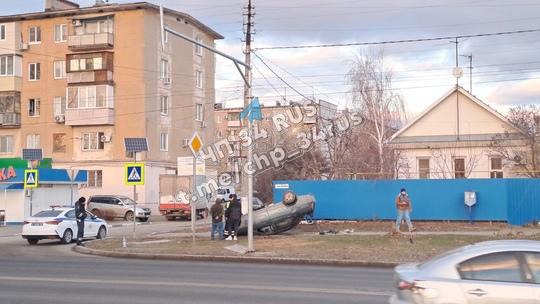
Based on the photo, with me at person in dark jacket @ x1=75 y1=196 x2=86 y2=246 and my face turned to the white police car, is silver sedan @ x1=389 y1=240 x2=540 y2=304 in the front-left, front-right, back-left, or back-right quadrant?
back-left

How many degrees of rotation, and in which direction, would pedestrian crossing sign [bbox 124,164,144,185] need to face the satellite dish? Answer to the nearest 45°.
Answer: approximately 135° to its left

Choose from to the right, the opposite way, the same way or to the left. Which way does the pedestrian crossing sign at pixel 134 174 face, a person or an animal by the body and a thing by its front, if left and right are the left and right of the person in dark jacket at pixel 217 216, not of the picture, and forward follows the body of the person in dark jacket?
the opposite way

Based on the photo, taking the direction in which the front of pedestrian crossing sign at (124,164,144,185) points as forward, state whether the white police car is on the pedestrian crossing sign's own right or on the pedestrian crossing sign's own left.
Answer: on the pedestrian crossing sign's own right

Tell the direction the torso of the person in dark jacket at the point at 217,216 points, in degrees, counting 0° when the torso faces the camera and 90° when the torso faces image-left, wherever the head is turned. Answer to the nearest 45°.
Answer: approximately 180°

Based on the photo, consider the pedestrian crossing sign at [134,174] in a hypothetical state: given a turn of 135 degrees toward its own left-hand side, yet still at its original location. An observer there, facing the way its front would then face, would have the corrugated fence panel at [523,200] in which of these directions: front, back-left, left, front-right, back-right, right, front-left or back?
front-right

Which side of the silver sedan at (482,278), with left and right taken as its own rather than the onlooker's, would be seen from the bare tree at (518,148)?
left

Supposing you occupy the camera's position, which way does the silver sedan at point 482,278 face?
facing to the right of the viewer

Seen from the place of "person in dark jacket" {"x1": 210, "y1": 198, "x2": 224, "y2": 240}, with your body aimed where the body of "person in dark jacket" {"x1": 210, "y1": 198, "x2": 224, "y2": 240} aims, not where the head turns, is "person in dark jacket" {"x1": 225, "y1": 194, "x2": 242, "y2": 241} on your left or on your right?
on your right
